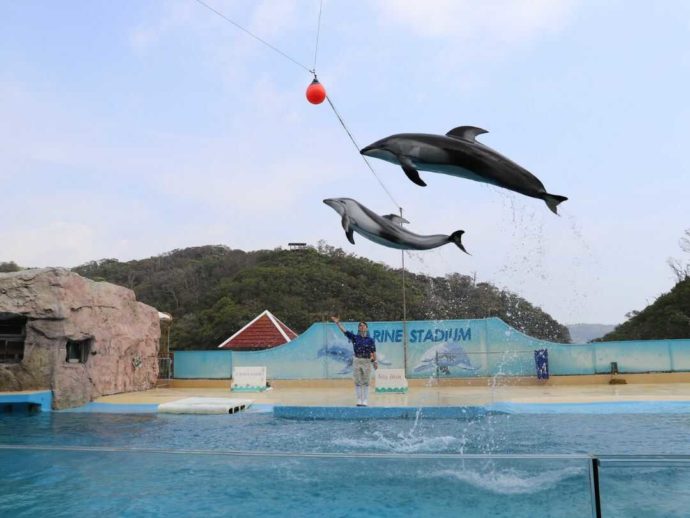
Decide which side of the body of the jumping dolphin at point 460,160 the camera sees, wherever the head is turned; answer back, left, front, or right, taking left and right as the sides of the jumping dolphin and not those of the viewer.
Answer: left

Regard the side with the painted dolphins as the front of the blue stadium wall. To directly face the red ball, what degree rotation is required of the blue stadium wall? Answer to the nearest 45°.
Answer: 0° — it already faces it

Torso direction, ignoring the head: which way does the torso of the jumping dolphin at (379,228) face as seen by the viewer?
to the viewer's left

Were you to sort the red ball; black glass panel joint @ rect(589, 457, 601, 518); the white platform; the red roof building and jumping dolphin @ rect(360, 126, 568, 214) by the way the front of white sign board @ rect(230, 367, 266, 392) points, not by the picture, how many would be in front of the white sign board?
4
